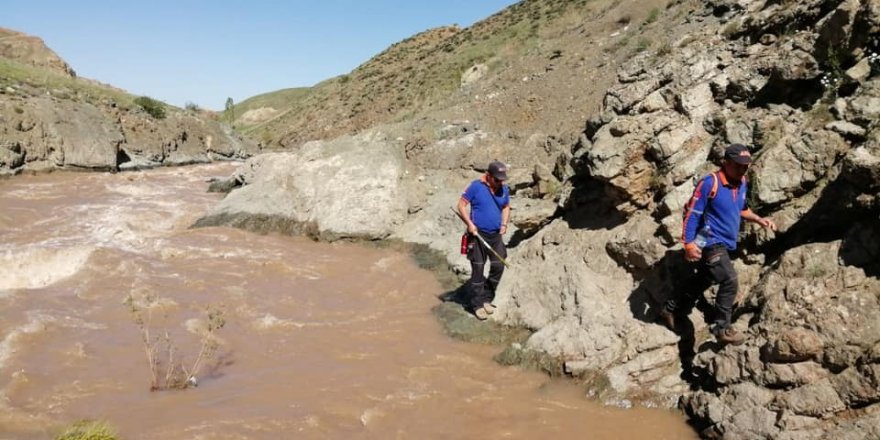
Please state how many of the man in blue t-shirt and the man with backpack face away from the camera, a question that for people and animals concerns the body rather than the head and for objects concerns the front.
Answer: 0

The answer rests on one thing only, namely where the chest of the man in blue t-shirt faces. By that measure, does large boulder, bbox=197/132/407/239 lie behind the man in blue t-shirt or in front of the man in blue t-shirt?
behind

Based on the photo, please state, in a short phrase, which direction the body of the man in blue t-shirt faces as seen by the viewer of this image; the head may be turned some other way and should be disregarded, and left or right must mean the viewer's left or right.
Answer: facing the viewer and to the right of the viewer

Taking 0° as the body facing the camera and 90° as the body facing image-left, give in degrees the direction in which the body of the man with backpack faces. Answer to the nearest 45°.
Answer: approximately 315°

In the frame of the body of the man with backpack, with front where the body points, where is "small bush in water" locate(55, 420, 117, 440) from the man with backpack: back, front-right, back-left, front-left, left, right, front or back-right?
right

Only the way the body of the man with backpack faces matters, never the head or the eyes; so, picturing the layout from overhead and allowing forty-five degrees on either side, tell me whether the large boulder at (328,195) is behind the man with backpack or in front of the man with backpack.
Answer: behind

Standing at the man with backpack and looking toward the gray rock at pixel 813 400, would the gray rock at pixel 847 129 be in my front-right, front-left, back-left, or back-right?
back-left

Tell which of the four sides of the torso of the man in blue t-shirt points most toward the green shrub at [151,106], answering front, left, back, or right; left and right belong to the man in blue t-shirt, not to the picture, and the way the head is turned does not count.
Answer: back

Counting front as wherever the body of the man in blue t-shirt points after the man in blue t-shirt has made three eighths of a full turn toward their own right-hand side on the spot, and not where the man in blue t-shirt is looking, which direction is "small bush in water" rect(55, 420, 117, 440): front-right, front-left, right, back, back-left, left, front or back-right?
front-left
